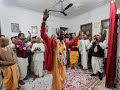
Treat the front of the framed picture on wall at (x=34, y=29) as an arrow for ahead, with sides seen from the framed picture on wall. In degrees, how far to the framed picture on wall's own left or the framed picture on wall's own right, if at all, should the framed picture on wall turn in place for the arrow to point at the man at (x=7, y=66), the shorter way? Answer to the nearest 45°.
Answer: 0° — it already faces them

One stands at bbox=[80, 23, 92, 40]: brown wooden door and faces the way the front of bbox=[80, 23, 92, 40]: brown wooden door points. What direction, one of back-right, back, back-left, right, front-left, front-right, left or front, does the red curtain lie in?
front-left

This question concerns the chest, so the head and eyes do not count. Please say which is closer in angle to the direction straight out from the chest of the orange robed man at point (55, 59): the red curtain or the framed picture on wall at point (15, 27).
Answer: the red curtain

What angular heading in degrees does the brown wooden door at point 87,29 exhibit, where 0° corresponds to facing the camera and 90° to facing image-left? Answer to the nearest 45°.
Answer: approximately 45°

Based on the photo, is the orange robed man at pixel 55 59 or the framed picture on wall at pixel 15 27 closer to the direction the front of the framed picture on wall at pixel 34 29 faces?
the orange robed man

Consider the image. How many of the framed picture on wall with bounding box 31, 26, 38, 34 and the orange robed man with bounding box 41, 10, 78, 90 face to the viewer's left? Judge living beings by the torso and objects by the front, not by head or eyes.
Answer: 0

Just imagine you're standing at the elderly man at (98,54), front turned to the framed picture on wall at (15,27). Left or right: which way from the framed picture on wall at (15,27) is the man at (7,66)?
left
